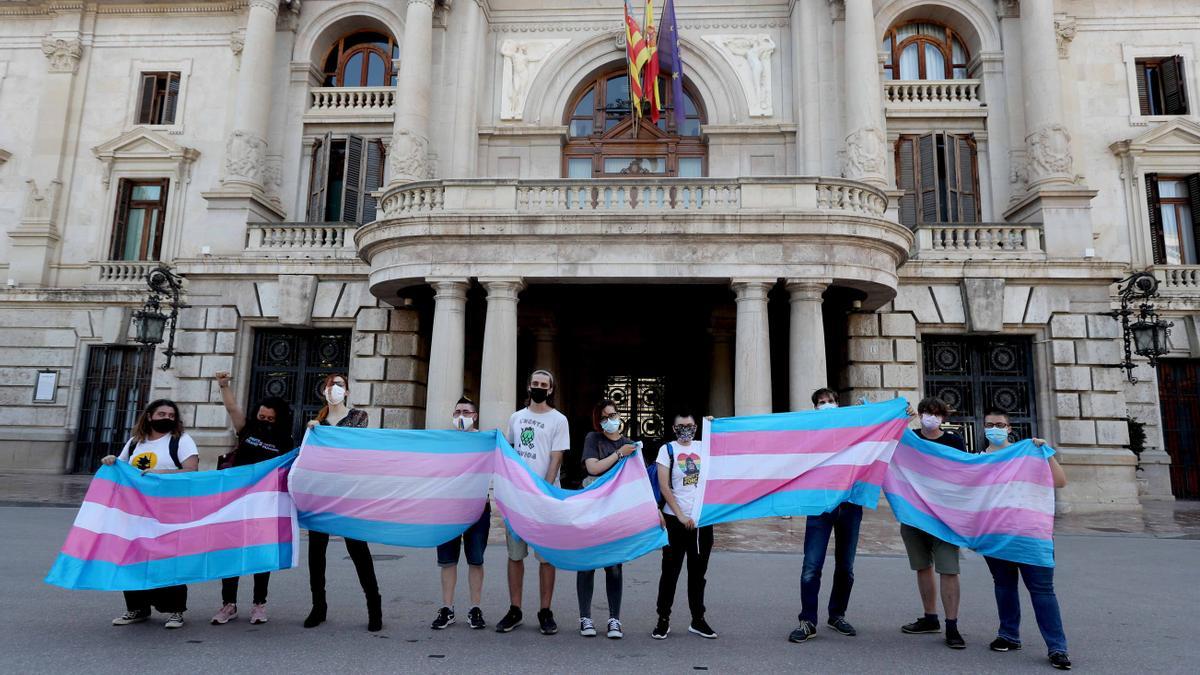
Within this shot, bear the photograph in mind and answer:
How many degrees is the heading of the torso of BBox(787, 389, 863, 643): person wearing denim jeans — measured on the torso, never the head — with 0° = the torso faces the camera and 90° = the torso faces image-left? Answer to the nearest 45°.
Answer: approximately 0°

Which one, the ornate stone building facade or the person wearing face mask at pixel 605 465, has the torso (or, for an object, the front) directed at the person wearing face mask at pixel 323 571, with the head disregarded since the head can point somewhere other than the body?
the ornate stone building facade

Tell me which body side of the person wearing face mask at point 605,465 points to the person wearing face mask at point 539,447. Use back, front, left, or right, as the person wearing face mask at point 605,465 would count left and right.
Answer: right

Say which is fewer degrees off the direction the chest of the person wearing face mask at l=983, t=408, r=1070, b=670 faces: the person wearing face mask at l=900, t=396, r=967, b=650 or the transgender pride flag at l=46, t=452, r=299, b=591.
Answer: the transgender pride flag

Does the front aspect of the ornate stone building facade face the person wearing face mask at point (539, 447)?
yes

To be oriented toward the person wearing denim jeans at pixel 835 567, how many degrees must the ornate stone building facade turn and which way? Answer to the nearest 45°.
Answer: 0° — it already faces them

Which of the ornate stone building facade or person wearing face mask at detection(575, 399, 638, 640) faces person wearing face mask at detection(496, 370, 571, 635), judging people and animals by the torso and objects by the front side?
the ornate stone building facade

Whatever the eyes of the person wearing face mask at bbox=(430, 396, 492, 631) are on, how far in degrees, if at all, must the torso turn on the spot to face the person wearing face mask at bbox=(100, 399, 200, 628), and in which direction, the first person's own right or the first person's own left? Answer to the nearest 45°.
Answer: approximately 90° to the first person's own right

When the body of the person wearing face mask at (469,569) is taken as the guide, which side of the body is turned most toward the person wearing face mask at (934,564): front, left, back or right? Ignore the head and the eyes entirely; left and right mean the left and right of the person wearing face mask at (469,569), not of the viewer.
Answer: left
